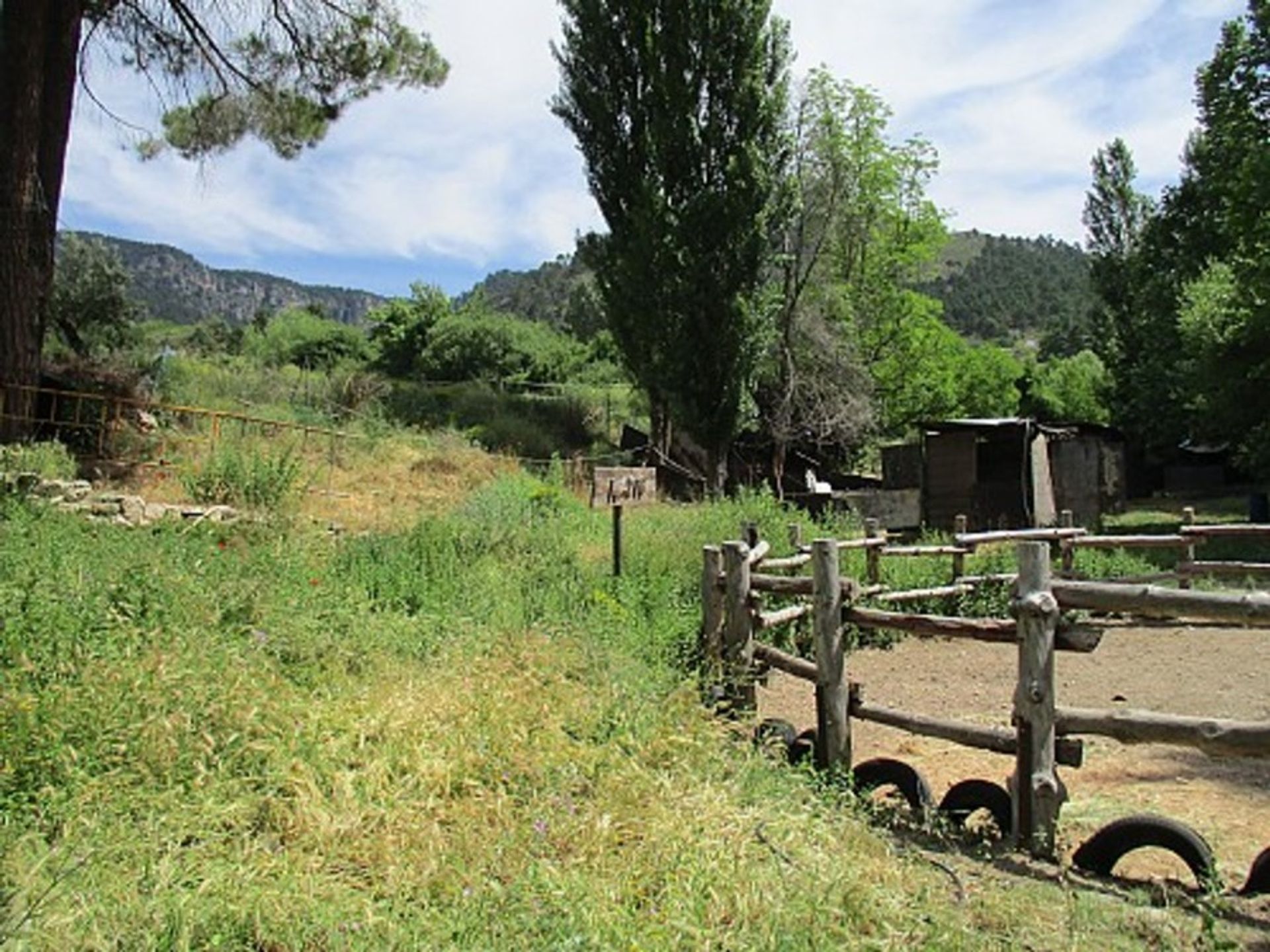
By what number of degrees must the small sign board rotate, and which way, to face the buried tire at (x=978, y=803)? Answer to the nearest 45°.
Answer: approximately 45° to its left

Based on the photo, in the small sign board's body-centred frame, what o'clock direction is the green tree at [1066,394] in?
The green tree is roughly at 7 o'clock from the small sign board.

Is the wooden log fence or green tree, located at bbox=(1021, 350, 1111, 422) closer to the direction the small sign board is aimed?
the wooden log fence

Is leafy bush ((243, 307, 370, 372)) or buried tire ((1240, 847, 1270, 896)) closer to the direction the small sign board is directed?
the buried tire

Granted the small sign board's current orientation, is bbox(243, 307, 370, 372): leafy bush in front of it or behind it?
behind

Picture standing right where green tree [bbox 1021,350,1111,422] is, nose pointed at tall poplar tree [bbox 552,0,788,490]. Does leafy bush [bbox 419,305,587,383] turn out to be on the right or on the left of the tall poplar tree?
right

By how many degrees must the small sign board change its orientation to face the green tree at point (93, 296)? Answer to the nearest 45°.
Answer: approximately 135° to its right

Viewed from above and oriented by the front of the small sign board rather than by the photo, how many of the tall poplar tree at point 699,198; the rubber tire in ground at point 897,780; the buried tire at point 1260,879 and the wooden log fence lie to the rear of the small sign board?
1

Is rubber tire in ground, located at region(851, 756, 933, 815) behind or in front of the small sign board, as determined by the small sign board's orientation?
in front

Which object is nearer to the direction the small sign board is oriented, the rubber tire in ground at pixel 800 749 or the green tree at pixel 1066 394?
the rubber tire in ground

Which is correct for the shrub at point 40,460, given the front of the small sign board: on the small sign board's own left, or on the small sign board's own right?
on the small sign board's own right

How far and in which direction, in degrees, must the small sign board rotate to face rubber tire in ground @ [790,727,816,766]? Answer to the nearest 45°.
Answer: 0° — it already faces it

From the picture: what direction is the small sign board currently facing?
toward the camera

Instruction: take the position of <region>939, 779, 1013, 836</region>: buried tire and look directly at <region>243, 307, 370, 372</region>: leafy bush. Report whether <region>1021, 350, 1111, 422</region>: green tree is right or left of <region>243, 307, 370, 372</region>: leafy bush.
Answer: right
